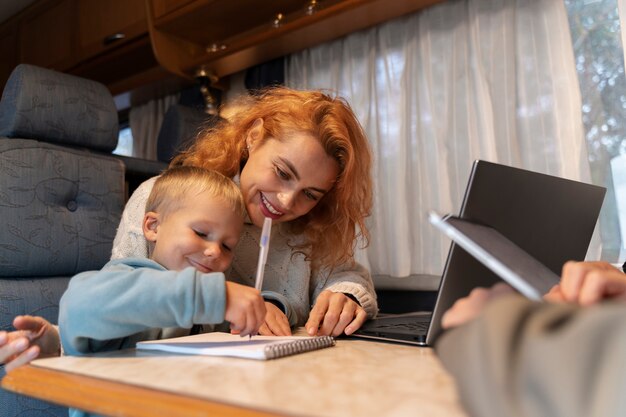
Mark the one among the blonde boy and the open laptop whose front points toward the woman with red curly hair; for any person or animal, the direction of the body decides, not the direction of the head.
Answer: the open laptop

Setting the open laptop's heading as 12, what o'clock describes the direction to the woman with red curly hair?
The woman with red curly hair is roughly at 12 o'clock from the open laptop.

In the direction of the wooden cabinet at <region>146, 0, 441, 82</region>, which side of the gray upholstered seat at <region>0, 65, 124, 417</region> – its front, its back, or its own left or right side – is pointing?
left

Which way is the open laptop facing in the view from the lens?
facing away from the viewer and to the left of the viewer

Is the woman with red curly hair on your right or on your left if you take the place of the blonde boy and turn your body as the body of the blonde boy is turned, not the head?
on your left

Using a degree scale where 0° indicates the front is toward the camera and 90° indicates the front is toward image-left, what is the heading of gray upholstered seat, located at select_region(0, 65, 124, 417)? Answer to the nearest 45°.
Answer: approximately 315°

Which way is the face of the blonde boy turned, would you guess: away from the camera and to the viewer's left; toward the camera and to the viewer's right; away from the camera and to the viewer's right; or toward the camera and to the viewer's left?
toward the camera and to the viewer's right

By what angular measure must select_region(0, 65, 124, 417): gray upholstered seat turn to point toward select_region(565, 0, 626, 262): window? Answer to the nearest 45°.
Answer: approximately 45° to its left
